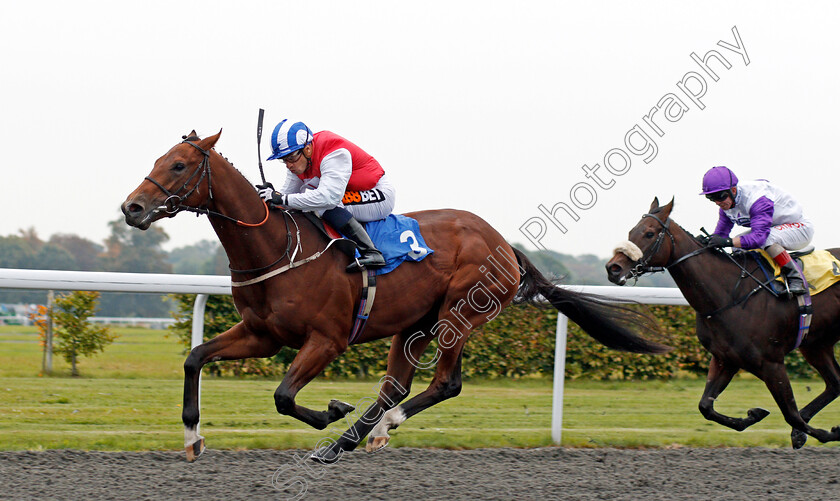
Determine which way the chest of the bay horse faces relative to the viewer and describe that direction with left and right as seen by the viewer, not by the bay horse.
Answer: facing to the left of the viewer

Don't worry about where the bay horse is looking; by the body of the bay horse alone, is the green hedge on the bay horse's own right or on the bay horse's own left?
on the bay horse's own right

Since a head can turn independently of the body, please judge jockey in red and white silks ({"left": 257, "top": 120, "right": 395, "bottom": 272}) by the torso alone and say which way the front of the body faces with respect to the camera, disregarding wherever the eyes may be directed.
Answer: to the viewer's left

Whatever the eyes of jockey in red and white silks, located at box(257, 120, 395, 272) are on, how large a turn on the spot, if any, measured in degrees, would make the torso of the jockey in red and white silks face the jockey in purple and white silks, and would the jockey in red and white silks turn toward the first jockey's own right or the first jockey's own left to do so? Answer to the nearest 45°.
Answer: approximately 180°
